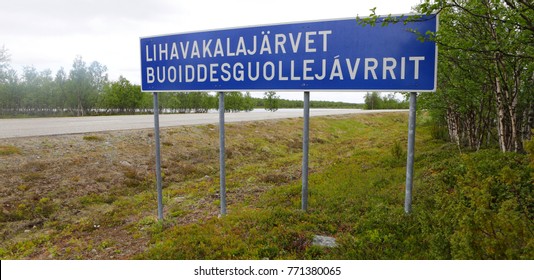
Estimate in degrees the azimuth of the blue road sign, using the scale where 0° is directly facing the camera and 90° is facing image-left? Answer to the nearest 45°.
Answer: approximately 45°

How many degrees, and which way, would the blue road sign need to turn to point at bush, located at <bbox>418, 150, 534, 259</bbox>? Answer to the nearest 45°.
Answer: approximately 90° to its left
